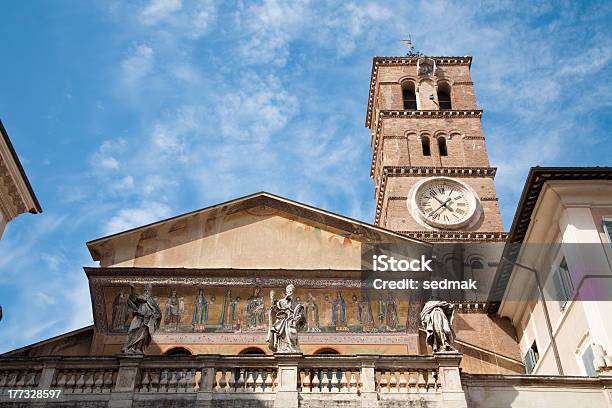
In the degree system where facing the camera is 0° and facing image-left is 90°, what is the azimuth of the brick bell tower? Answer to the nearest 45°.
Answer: approximately 0°

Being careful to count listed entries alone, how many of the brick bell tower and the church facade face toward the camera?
2

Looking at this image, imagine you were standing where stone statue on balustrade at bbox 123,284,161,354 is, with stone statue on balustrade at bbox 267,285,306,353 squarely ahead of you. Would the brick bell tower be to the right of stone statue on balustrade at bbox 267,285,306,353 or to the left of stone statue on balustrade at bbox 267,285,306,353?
left
